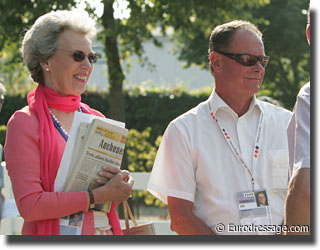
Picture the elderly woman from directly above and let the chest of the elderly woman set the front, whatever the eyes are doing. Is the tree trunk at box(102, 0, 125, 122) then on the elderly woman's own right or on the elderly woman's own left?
on the elderly woman's own left

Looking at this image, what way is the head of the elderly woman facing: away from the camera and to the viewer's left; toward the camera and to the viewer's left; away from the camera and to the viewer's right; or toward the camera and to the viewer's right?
toward the camera and to the viewer's right

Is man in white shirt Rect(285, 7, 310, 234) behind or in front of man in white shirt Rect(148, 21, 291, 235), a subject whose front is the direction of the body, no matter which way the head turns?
in front

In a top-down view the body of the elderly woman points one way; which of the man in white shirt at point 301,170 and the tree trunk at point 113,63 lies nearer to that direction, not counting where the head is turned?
the man in white shirt

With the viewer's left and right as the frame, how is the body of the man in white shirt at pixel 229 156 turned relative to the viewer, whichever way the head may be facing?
facing the viewer and to the right of the viewer
